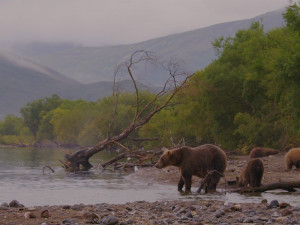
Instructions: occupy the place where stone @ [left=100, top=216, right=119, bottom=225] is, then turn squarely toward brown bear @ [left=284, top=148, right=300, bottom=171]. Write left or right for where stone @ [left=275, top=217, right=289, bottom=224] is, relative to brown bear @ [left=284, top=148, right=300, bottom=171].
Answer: right

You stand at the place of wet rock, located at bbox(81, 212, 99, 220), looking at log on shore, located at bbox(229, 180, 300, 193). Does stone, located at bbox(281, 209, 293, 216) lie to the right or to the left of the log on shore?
right

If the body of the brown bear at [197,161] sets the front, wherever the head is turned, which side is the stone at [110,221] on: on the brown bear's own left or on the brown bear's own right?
on the brown bear's own left

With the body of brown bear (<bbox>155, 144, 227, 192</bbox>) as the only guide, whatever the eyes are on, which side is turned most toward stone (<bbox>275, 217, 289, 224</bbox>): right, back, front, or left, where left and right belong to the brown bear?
left

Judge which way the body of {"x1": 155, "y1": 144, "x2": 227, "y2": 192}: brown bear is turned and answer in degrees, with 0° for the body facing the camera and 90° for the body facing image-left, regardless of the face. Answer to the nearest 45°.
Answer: approximately 90°

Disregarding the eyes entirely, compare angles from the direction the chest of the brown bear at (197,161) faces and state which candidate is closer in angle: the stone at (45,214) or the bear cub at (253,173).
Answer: the stone

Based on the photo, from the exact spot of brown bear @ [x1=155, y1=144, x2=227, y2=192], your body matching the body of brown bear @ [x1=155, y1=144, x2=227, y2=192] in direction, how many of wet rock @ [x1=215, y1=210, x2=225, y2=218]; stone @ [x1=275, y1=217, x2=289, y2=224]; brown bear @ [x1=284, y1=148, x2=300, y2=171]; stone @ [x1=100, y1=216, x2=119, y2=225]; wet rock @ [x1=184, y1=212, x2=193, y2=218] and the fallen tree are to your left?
4

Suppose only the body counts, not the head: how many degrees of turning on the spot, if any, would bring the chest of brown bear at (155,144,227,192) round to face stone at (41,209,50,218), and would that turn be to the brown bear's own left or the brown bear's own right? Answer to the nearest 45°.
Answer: approximately 45° to the brown bear's own left

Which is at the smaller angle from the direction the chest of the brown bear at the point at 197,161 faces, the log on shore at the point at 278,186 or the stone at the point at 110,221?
the stone

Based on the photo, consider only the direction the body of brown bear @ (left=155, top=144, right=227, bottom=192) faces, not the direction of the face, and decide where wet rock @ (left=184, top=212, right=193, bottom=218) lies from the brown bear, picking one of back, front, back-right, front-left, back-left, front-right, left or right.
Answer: left

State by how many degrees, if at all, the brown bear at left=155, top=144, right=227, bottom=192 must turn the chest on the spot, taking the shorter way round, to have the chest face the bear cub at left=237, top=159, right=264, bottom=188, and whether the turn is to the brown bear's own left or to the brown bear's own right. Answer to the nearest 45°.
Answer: approximately 180°

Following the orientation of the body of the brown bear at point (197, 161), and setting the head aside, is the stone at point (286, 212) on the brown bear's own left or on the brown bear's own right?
on the brown bear's own left
